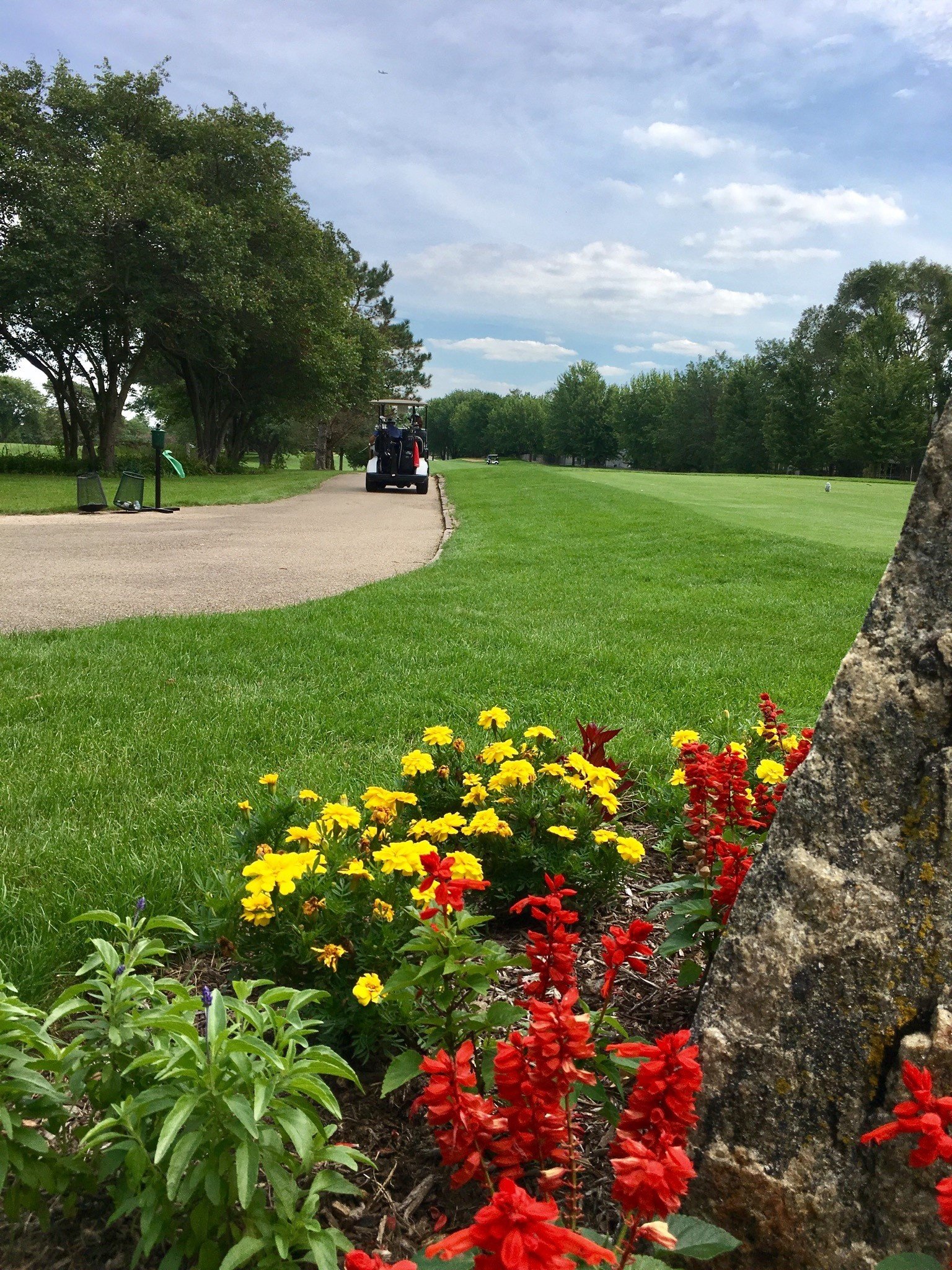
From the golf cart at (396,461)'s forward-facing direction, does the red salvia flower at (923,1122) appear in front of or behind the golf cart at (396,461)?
behind

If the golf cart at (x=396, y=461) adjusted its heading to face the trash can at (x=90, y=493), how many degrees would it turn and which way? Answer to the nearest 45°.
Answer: approximately 135° to its left

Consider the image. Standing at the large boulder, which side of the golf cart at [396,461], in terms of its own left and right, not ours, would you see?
back

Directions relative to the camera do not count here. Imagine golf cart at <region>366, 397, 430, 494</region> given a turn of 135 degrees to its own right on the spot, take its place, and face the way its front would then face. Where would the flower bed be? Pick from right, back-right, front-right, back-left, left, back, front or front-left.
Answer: front-right

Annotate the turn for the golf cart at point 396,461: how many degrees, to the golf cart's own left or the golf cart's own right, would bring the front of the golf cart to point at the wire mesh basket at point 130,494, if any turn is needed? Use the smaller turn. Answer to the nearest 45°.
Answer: approximately 135° to the golf cart's own left

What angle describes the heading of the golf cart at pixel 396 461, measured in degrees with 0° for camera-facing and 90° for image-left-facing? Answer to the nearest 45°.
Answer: approximately 180°
